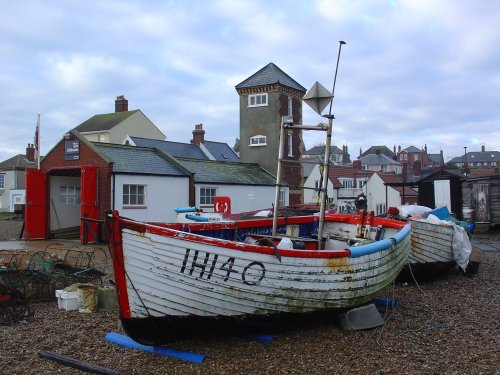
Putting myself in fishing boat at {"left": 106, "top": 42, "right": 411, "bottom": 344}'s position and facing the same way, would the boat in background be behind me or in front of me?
behind

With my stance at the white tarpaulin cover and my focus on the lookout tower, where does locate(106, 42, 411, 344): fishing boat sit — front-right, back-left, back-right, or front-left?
back-left

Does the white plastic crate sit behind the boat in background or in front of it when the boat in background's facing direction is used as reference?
in front

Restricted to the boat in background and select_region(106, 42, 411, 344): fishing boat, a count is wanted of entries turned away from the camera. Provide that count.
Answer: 0

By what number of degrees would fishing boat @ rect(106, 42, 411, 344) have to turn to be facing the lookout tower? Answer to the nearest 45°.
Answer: approximately 135° to its right

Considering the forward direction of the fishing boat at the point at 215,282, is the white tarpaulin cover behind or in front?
behind
